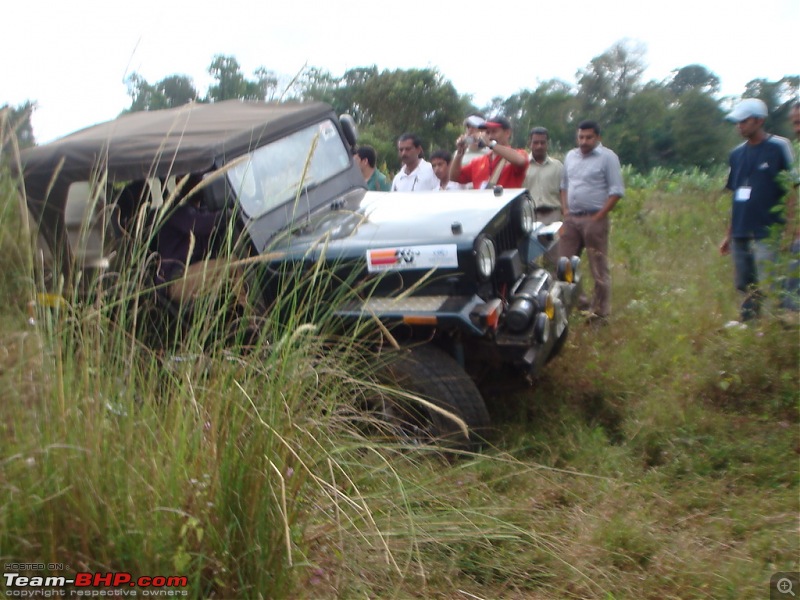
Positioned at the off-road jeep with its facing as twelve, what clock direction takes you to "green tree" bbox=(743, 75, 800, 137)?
The green tree is roughly at 9 o'clock from the off-road jeep.

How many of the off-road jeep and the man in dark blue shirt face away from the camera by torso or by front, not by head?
0

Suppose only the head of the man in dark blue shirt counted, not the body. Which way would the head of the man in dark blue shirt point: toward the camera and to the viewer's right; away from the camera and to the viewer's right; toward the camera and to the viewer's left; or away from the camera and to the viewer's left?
toward the camera and to the viewer's left

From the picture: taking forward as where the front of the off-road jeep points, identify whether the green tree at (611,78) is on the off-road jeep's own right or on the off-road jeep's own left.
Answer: on the off-road jeep's own left

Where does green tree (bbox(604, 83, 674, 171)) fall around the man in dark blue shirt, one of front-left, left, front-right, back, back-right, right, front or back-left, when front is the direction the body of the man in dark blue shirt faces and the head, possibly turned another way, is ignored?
back-right

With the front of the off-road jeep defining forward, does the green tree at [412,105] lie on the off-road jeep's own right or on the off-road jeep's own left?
on the off-road jeep's own left

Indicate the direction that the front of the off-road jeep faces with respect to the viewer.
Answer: facing the viewer and to the right of the viewer

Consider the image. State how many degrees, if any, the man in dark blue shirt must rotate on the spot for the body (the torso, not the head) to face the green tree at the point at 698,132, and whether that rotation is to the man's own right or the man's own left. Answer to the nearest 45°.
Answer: approximately 135° to the man's own right

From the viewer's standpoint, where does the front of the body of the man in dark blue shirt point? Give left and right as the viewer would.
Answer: facing the viewer and to the left of the viewer

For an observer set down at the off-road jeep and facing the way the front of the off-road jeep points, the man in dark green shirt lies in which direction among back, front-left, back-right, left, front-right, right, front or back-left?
back-left
